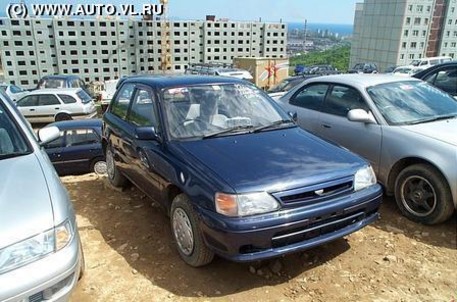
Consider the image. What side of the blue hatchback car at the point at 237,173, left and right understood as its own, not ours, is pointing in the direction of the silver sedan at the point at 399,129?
left

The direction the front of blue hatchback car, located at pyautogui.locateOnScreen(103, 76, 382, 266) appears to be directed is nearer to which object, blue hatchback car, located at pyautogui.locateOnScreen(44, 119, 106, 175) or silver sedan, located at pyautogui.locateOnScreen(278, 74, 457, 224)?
the silver sedan

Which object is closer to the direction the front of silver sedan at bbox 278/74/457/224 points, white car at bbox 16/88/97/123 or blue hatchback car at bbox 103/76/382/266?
the blue hatchback car

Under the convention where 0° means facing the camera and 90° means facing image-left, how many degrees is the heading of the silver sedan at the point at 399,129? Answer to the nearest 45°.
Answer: approximately 315°

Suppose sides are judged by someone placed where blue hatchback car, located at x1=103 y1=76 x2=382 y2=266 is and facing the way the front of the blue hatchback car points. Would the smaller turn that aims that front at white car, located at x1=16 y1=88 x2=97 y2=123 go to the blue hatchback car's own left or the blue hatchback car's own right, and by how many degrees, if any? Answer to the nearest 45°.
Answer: approximately 180°

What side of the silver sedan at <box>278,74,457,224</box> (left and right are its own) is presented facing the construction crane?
back

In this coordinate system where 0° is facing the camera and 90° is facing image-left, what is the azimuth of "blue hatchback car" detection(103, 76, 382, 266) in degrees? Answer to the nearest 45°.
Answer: approximately 315°

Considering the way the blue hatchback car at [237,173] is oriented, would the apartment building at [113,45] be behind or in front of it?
behind
